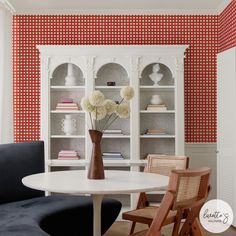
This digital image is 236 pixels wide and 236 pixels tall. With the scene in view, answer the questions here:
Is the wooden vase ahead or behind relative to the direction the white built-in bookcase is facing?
ahead

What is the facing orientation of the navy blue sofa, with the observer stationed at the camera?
facing the viewer and to the right of the viewer

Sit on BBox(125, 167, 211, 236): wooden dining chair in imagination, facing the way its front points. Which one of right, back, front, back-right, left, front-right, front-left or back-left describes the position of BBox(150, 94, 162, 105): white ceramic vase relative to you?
front-right

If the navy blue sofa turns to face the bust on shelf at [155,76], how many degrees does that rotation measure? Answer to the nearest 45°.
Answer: approximately 90° to its left

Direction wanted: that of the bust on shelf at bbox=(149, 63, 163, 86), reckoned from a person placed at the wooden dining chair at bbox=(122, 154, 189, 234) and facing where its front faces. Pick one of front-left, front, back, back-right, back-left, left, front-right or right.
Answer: back-right

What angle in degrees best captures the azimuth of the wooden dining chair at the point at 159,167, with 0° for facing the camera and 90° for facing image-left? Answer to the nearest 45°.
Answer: approximately 45°

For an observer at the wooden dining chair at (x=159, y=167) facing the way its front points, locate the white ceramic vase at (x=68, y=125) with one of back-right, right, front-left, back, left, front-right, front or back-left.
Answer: right

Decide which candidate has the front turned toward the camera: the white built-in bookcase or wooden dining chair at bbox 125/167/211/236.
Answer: the white built-in bookcase

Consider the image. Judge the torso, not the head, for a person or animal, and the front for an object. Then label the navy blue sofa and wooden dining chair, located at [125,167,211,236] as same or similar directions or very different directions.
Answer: very different directions

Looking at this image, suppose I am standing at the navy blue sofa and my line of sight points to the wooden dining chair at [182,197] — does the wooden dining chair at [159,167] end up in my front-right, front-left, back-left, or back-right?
front-left

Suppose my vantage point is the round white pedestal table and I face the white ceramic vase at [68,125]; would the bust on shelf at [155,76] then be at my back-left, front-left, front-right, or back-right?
front-right

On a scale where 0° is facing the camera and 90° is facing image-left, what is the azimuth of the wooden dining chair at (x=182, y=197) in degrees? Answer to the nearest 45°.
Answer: approximately 135°

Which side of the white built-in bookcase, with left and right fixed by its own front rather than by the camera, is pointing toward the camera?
front

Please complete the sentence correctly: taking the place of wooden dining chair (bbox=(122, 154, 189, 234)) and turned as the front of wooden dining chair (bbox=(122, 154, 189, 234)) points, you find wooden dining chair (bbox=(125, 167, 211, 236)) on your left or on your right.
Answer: on your left

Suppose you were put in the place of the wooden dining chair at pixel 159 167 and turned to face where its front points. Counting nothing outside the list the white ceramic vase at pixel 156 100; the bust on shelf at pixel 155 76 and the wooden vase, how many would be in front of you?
1
